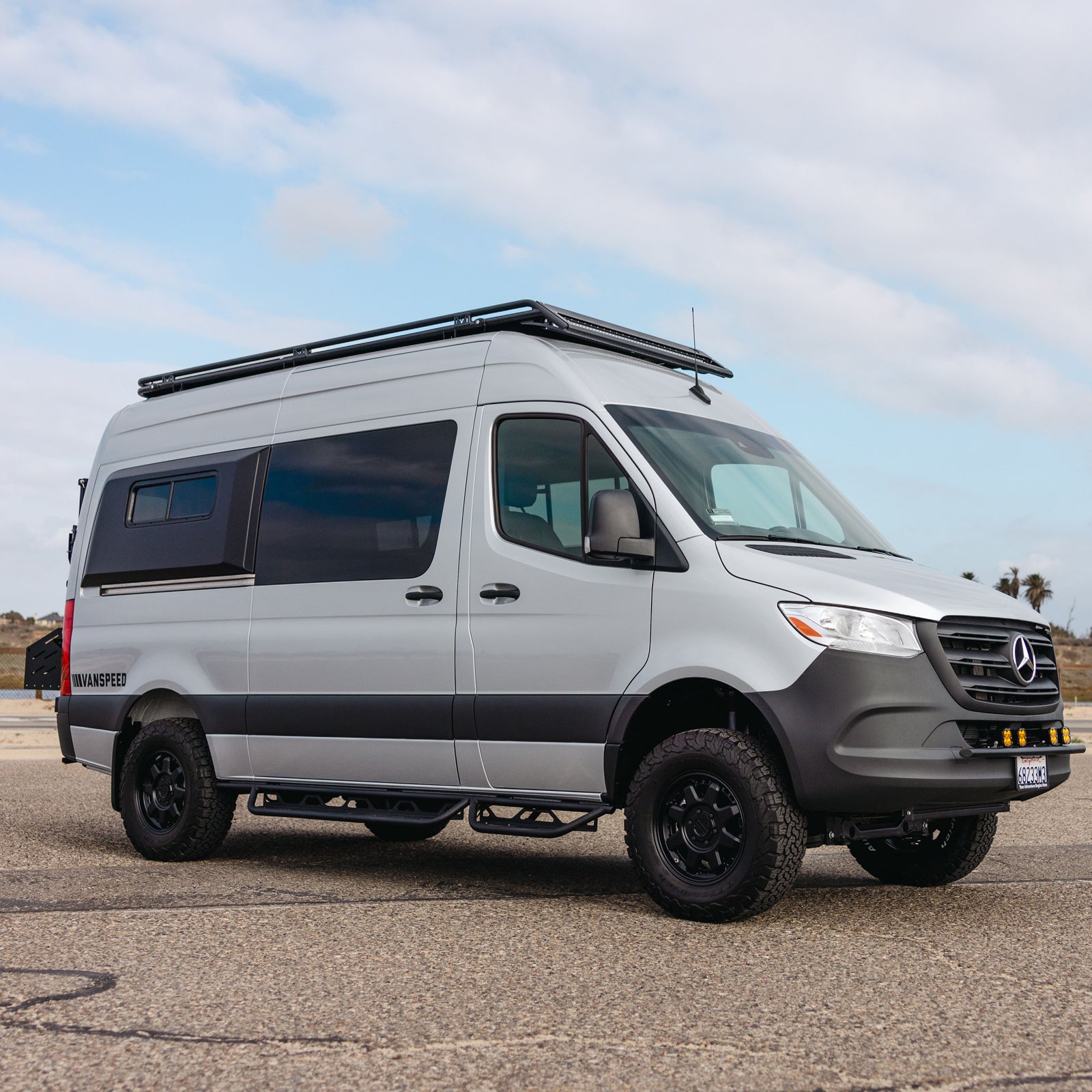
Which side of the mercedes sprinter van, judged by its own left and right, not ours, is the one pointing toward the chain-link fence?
back

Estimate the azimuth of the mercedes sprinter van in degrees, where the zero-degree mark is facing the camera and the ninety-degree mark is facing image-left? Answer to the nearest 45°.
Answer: approximately 315°
